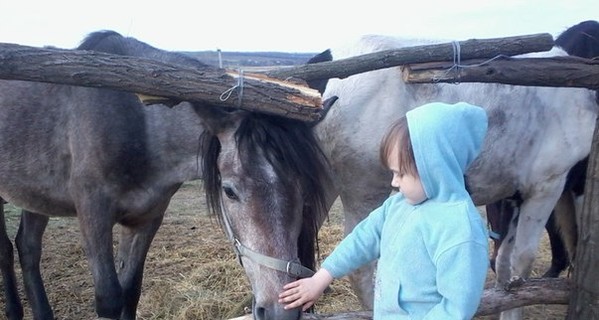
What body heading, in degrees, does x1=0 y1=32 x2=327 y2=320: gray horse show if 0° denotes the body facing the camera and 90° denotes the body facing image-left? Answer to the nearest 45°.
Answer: approximately 315°

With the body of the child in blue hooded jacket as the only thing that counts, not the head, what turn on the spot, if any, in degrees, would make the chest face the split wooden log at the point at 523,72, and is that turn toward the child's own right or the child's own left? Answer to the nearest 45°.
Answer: approximately 180°

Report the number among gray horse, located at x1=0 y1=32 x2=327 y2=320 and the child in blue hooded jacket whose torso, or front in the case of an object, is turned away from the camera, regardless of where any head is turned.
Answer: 0

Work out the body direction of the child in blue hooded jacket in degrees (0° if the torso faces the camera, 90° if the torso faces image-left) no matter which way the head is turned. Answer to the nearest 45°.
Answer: approximately 45°

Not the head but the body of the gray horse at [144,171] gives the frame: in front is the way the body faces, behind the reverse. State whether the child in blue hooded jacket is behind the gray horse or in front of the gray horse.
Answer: in front

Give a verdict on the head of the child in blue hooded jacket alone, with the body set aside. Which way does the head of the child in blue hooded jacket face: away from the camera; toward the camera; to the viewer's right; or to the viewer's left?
to the viewer's left

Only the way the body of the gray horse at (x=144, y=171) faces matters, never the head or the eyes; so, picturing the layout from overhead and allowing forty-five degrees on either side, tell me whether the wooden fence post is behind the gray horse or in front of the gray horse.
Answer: in front

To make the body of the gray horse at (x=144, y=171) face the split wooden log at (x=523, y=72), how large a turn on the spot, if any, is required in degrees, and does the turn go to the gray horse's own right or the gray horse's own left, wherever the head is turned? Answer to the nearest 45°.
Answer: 0° — it already faces it
